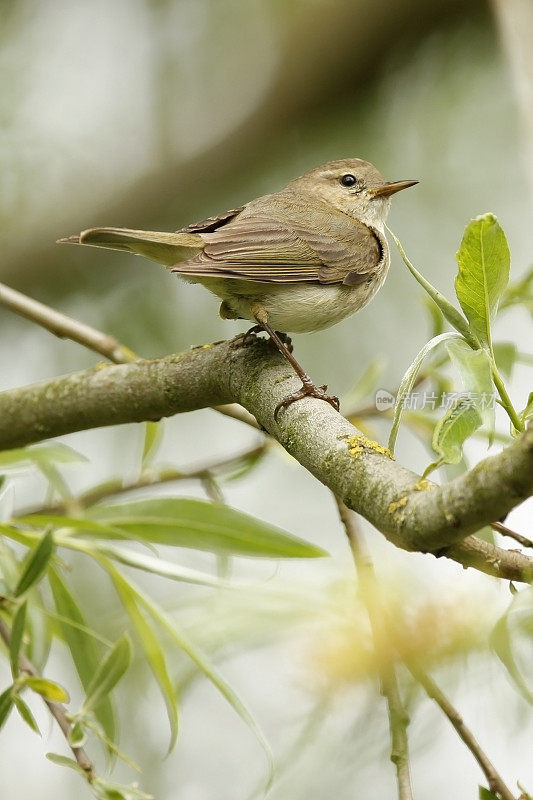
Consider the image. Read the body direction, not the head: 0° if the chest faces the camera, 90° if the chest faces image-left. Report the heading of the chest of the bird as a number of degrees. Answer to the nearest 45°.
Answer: approximately 270°
